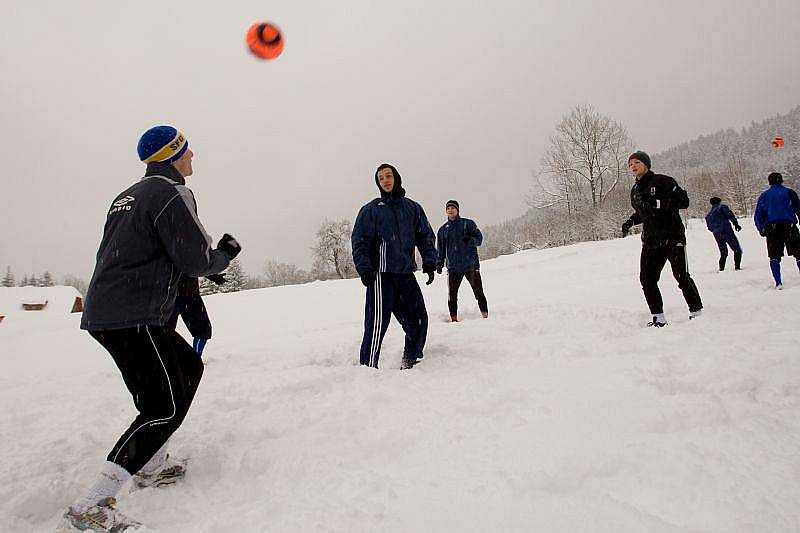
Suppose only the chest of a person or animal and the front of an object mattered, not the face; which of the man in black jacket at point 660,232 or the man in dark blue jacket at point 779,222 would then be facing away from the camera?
the man in dark blue jacket

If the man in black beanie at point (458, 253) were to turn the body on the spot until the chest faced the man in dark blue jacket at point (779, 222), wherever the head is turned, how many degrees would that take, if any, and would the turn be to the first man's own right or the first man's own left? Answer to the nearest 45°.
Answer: approximately 135° to the first man's own left

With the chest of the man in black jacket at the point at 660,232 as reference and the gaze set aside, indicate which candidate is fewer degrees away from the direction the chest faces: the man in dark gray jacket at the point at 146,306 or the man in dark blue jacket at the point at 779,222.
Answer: the man in dark gray jacket

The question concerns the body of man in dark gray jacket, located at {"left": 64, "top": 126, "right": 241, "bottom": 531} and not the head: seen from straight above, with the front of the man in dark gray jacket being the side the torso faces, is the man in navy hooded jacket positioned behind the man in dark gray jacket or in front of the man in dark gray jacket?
in front

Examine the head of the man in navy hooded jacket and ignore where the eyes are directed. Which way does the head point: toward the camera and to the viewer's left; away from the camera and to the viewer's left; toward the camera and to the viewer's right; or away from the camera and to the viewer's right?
toward the camera and to the viewer's left

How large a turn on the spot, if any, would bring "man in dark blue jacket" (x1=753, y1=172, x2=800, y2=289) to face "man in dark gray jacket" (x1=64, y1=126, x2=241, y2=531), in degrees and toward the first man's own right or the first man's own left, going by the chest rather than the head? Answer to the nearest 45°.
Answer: approximately 180°

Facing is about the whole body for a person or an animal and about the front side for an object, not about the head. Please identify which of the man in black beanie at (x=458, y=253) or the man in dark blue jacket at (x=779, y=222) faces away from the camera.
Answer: the man in dark blue jacket

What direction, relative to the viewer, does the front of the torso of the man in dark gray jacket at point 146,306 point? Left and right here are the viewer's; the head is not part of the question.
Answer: facing away from the viewer and to the right of the viewer

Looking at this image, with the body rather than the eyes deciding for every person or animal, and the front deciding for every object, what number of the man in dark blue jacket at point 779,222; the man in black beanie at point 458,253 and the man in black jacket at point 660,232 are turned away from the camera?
1

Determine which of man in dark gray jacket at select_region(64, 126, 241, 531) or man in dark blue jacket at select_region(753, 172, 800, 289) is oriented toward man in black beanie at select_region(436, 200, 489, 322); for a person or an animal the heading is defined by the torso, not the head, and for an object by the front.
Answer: the man in dark gray jacket

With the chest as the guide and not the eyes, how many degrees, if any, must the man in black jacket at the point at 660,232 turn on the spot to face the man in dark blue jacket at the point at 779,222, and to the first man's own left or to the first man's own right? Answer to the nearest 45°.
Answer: approximately 180°

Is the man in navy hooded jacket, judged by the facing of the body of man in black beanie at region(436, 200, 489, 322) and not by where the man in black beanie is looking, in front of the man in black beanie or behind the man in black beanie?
in front

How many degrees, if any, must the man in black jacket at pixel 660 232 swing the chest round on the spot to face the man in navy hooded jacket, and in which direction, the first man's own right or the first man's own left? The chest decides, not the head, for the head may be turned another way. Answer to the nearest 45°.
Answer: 0° — they already face them

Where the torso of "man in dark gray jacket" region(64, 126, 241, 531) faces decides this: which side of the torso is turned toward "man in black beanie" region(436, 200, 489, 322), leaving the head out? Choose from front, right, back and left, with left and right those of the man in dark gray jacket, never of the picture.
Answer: front

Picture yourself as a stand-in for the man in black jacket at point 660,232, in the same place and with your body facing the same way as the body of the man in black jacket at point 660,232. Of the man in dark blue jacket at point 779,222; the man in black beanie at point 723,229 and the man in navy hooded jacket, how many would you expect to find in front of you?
1

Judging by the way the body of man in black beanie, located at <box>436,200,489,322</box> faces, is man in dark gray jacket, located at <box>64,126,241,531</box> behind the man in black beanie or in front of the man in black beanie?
in front

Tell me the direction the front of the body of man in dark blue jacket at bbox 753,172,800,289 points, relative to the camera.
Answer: away from the camera

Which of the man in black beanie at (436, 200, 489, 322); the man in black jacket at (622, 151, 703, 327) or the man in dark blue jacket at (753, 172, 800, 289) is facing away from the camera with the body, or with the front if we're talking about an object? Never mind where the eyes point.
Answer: the man in dark blue jacket
